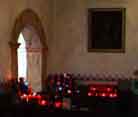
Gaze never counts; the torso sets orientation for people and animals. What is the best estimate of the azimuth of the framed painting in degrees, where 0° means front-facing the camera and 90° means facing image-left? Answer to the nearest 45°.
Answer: approximately 0°
